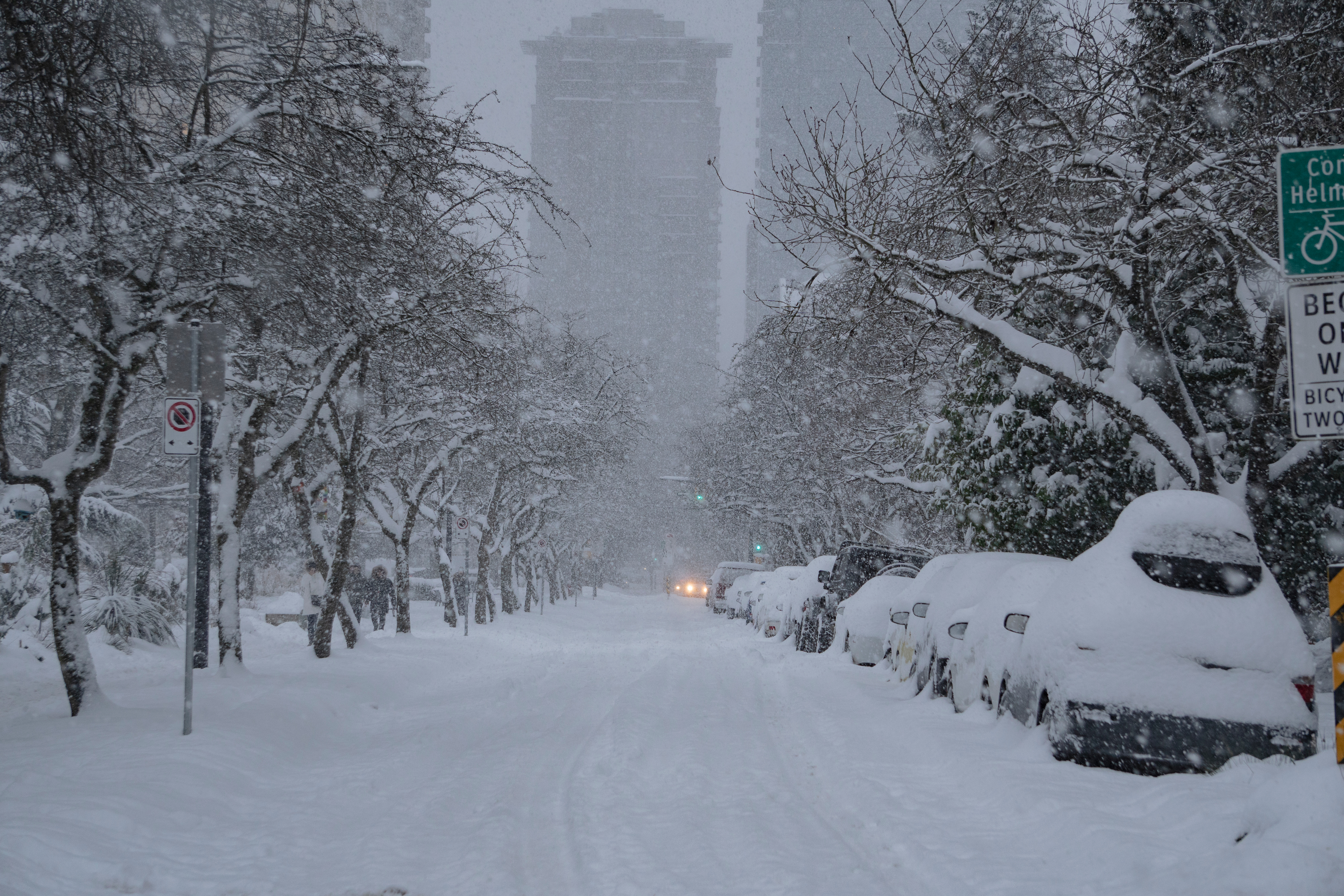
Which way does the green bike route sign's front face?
toward the camera

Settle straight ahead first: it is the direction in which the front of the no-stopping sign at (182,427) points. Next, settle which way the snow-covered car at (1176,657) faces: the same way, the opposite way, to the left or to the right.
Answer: the opposite way

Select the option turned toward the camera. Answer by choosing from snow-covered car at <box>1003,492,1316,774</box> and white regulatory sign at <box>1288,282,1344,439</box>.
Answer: the white regulatory sign

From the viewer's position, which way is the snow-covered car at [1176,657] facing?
facing away from the viewer and to the left of the viewer

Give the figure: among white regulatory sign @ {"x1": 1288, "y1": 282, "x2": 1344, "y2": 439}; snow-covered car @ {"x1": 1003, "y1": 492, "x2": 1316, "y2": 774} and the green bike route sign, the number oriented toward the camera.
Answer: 2

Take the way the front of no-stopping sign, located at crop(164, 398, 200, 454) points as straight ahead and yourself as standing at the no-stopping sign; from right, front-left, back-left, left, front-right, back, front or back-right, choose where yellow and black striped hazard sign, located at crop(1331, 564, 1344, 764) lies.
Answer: front-left

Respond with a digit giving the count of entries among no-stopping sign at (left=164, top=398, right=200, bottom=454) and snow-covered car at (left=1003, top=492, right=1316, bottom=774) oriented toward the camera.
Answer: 1

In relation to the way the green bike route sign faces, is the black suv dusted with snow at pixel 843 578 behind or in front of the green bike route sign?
behind

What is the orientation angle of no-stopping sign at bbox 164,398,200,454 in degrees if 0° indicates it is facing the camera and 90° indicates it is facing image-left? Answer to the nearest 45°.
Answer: approximately 0°

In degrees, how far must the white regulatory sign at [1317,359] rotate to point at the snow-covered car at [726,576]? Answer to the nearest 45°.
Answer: approximately 135° to its right

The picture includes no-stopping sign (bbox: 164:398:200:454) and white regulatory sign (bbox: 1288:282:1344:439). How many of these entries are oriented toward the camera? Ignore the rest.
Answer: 2

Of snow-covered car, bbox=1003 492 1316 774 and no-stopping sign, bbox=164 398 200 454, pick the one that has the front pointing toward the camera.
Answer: the no-stopping sign

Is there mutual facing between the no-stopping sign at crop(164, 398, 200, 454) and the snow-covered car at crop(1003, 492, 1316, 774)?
no

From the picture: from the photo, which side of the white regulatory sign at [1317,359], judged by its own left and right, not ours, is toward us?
front

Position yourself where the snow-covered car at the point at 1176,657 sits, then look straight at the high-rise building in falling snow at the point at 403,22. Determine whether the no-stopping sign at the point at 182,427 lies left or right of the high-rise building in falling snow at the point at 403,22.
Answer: left

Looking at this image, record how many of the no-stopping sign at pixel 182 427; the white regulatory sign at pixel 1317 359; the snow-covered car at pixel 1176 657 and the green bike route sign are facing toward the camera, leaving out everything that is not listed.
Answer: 3
